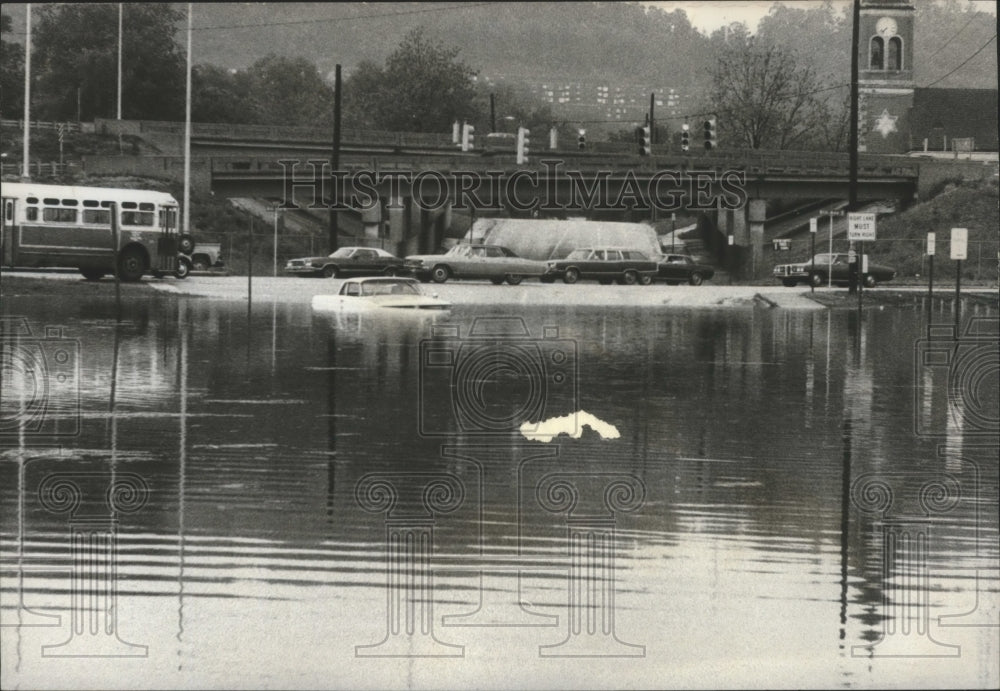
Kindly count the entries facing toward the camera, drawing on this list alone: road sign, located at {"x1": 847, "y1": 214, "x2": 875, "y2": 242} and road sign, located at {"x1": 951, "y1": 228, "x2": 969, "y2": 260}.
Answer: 2

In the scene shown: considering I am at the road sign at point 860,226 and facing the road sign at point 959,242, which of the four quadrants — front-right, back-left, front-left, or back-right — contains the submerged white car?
back-right

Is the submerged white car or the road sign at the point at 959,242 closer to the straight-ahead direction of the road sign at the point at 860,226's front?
the road sign

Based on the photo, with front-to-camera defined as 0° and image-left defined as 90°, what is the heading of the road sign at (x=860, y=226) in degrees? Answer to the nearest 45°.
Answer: approximately 0°

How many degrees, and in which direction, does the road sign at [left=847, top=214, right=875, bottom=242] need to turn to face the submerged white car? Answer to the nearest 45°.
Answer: approximately 90° to its right

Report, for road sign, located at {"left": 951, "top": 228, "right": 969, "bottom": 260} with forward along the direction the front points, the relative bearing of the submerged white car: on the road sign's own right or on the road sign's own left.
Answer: on the road sign's own right

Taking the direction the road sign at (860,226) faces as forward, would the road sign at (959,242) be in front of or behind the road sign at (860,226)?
in front
